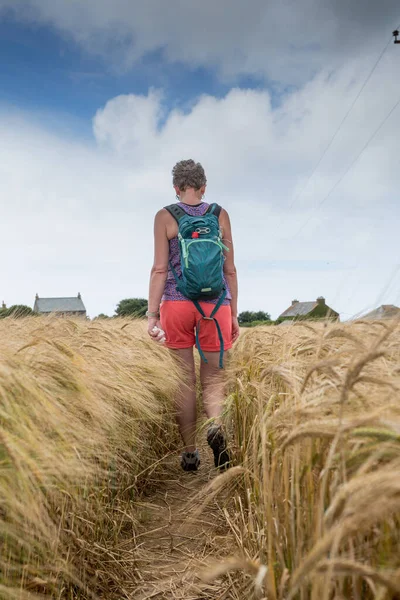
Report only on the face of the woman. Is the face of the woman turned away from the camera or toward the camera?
away from the camera

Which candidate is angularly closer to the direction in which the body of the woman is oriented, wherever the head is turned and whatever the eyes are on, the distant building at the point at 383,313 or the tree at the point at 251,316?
the tree

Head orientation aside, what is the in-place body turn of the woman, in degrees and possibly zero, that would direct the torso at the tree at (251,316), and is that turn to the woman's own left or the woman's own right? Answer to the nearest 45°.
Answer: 0° — they already face it

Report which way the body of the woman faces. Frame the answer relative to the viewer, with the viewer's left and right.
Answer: facing away from the viewer
